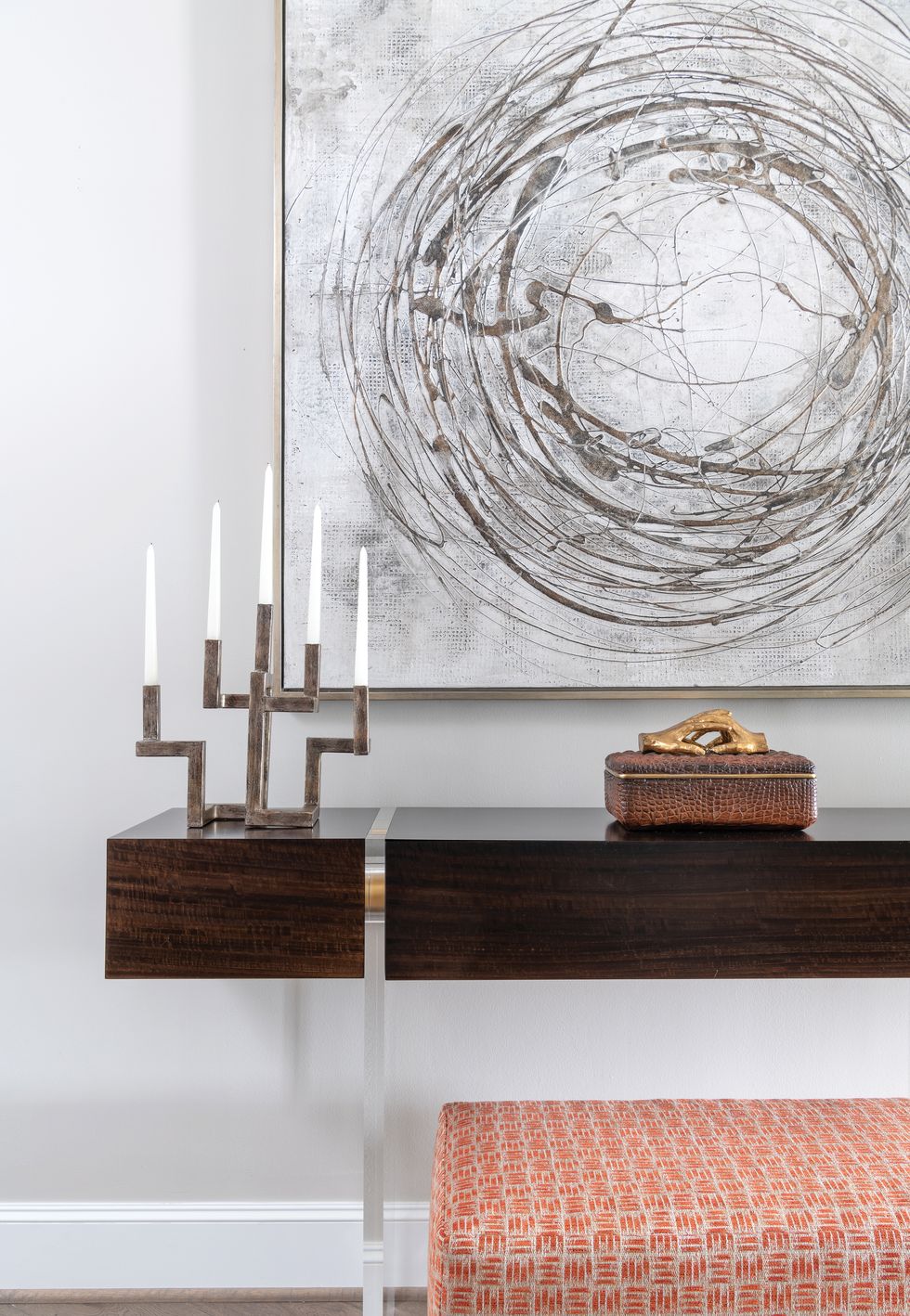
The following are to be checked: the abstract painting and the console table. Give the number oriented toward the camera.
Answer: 2

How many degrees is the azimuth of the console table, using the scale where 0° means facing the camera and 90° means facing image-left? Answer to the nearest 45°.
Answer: approximately 0°

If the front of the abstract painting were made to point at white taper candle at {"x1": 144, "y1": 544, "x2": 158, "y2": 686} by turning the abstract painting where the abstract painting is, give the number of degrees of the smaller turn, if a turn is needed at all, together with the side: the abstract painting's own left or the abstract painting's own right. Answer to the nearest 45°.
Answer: approximately 45° to the abstract painting's own right

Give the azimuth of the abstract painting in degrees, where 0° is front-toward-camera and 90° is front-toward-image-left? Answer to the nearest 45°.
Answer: approximately 0°
